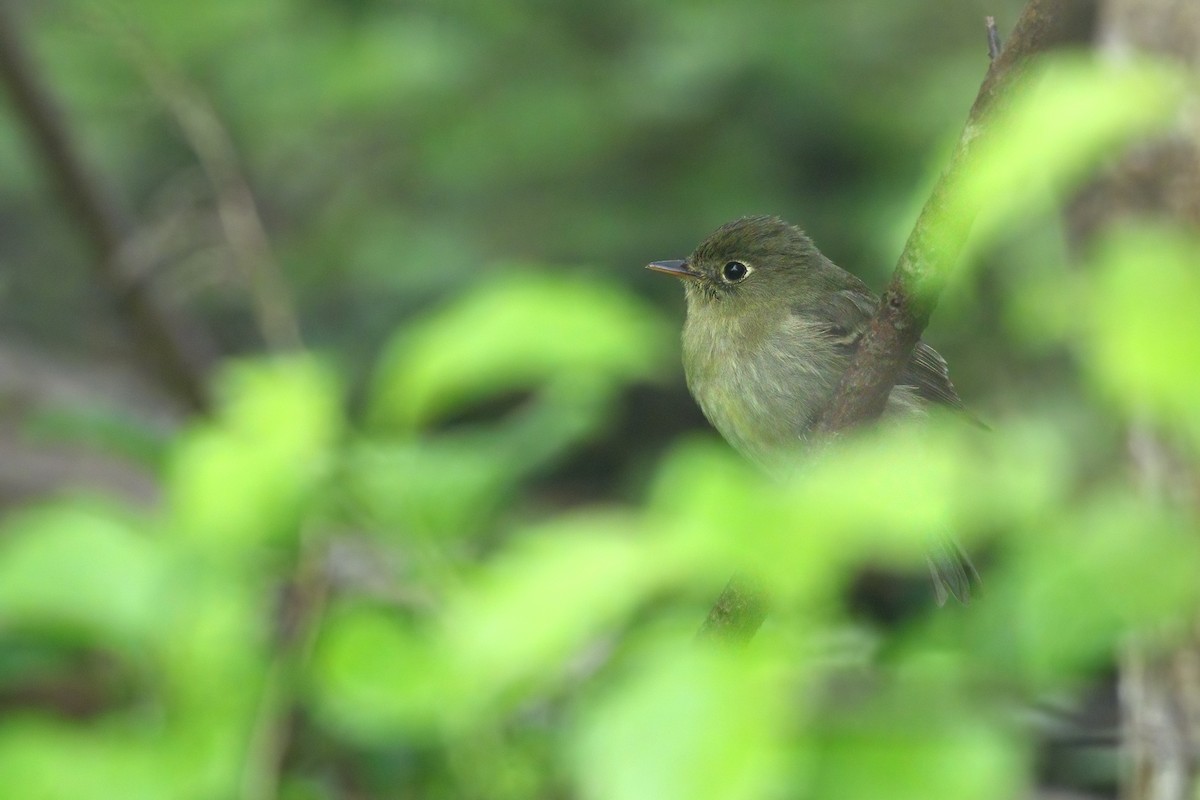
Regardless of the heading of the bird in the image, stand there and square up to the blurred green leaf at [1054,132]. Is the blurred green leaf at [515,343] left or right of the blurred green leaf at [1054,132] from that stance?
right

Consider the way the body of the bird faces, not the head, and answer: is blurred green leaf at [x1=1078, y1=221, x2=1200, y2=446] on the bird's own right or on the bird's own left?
on the bird's own left

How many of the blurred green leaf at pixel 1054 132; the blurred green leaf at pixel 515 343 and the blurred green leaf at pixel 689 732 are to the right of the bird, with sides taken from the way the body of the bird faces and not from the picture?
0

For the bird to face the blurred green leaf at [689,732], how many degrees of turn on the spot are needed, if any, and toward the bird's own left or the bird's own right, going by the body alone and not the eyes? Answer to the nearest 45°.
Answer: approximately 90° to the bird's own left

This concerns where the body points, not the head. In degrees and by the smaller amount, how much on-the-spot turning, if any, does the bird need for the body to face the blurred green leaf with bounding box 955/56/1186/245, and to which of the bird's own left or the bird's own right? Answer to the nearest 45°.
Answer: approximately 90° to the bird's own left

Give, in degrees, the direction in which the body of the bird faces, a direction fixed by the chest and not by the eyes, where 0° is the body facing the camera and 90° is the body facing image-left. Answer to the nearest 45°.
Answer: approximately 90°

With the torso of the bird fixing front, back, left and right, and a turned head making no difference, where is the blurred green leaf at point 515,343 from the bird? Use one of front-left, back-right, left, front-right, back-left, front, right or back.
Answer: front-left

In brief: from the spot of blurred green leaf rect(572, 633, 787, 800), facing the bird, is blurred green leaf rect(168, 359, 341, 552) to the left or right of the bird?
left
